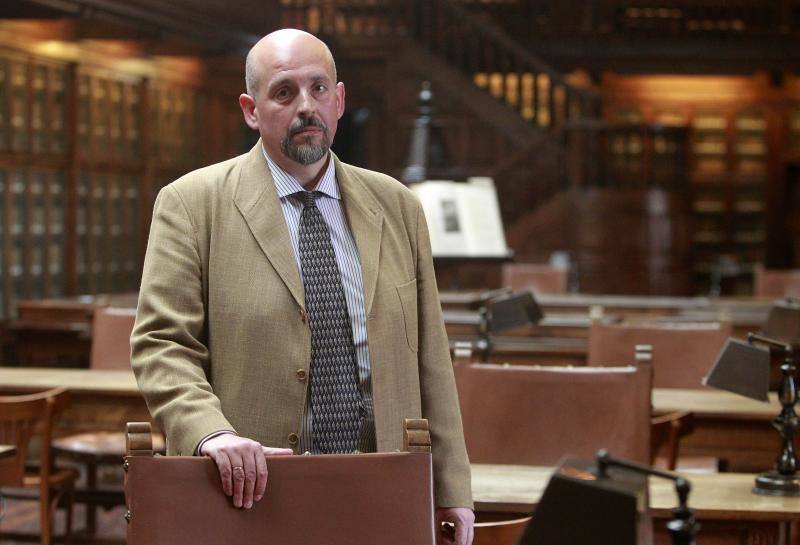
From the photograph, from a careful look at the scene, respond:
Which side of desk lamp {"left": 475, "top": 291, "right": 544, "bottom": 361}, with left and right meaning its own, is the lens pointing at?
right

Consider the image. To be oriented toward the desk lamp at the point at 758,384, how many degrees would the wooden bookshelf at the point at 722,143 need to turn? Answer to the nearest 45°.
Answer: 0° — it already faces it

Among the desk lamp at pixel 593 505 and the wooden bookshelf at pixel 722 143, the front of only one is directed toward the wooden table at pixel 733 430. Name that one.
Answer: the wooden bookshelf

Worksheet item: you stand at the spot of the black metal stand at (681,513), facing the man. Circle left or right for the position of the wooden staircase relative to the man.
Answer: right

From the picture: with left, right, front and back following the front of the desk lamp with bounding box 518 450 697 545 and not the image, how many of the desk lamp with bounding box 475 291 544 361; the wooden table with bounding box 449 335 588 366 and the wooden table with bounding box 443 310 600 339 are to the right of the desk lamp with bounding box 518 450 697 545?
3

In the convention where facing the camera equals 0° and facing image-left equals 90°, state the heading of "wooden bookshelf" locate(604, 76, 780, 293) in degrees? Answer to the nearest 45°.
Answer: approximately 0°

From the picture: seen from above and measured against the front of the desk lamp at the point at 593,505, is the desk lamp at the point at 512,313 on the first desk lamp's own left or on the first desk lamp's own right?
on the first desk lamp's own right

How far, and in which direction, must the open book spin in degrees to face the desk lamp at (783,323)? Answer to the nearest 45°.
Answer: approximately 45° to its left

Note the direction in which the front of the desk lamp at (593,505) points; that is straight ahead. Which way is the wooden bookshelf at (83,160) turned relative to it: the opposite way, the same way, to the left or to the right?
the opposite way

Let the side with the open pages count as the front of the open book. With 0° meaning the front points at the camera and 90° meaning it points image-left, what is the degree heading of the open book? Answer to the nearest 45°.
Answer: approximately 0°

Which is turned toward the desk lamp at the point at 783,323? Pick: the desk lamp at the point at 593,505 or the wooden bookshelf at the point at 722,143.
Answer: the wooden bookshelf

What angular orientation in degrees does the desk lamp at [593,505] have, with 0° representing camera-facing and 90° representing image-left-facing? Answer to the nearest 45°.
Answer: approximately 90°

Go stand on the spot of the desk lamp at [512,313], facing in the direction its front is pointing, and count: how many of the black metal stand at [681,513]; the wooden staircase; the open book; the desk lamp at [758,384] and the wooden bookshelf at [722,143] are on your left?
3

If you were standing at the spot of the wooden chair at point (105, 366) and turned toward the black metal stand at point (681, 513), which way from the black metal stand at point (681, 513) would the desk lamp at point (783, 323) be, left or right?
left

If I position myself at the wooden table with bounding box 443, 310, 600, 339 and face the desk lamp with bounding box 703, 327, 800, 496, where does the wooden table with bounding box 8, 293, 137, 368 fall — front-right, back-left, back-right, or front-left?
back-right
